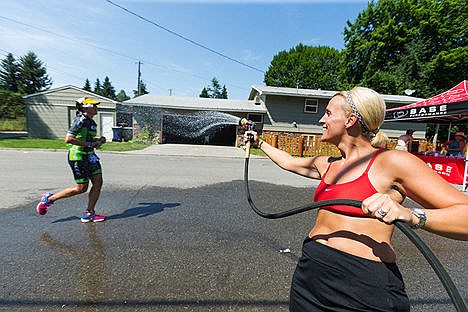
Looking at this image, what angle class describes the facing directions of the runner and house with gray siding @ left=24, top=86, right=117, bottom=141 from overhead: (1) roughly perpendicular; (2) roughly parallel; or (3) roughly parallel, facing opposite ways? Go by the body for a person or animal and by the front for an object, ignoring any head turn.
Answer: roughly perpendicular

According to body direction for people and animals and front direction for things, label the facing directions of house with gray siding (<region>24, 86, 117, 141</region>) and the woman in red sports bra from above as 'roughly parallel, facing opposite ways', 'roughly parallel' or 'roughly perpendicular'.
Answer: roughly perpendicular

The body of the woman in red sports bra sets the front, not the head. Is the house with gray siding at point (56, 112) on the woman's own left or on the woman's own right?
on the woman's own right

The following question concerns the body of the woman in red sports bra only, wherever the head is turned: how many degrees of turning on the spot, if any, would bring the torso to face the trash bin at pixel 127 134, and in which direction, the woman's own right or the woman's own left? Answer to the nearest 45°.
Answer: approximately 90° to the woman's own right

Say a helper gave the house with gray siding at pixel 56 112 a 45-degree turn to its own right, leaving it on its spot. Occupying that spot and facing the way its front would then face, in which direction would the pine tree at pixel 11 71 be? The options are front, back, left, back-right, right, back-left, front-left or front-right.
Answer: back-right

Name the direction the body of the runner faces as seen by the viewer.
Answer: to the viewer's right

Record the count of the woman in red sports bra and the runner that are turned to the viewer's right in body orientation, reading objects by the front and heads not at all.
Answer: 1

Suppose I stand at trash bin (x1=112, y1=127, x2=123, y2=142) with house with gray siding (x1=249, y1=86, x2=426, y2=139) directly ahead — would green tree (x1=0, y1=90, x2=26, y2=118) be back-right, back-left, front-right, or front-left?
back-left

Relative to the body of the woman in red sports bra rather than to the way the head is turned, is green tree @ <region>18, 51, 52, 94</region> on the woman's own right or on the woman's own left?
on the woman's own right

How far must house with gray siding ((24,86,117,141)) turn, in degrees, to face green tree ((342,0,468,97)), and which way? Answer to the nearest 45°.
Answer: approximately 90° to its left

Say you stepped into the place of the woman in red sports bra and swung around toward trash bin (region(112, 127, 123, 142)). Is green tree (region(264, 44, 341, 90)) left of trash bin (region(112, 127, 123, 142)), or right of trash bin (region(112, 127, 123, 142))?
right

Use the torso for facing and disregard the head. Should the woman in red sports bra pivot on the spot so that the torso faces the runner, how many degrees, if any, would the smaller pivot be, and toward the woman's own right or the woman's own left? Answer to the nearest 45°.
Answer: approximately 45° to the woman's own right

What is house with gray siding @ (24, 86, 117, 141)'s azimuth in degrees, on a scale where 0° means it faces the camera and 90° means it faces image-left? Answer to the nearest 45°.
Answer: approximately 0°

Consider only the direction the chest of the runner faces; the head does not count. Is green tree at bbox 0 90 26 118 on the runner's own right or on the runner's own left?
on the runner's own left

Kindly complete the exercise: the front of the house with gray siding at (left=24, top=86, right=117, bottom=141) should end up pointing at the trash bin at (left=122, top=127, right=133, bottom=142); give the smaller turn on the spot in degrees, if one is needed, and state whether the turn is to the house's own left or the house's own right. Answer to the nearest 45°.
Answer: approximately 45° to the house's own left
